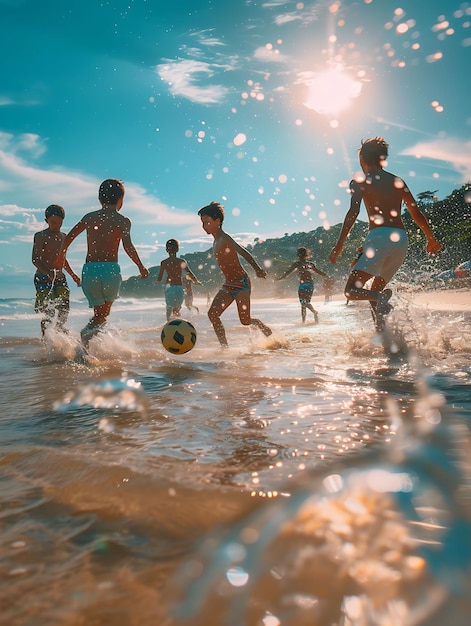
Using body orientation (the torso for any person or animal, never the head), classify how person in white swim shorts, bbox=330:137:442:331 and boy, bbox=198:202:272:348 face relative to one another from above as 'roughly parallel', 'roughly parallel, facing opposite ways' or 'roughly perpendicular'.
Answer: roughly perpendicular

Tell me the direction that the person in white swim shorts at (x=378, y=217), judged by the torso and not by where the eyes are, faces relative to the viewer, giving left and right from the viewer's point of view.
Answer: facing away from the viewer and to the left of the viewer
